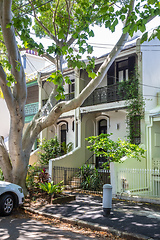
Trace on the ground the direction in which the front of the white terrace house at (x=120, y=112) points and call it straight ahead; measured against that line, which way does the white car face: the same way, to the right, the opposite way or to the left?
to the left

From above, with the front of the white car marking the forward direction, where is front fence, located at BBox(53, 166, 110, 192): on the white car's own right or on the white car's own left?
on the white car's own left

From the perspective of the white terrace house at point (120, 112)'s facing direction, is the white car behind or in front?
in front

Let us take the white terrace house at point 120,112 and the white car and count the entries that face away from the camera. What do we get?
0

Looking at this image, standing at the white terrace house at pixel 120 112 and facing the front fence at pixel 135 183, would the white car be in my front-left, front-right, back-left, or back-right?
front-right

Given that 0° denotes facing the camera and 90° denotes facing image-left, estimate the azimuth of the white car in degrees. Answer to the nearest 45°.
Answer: approximately 315°

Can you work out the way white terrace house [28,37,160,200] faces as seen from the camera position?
facing the viewer and to the left of the viewer

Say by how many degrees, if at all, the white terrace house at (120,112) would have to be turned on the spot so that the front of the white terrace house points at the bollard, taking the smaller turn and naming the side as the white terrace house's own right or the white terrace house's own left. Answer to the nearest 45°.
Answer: approximately 45° to the white terrace house's own left

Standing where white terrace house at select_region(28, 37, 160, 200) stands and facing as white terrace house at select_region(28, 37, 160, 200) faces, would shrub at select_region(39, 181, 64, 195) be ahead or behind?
ahead

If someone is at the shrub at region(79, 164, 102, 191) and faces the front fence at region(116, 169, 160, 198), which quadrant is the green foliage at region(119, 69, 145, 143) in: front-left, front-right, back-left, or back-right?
front-left

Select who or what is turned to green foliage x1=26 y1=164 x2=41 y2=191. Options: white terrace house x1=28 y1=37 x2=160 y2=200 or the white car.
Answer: the white terrace house

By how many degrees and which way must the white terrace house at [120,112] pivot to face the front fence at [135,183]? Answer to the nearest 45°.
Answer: approximately 45° to its left
